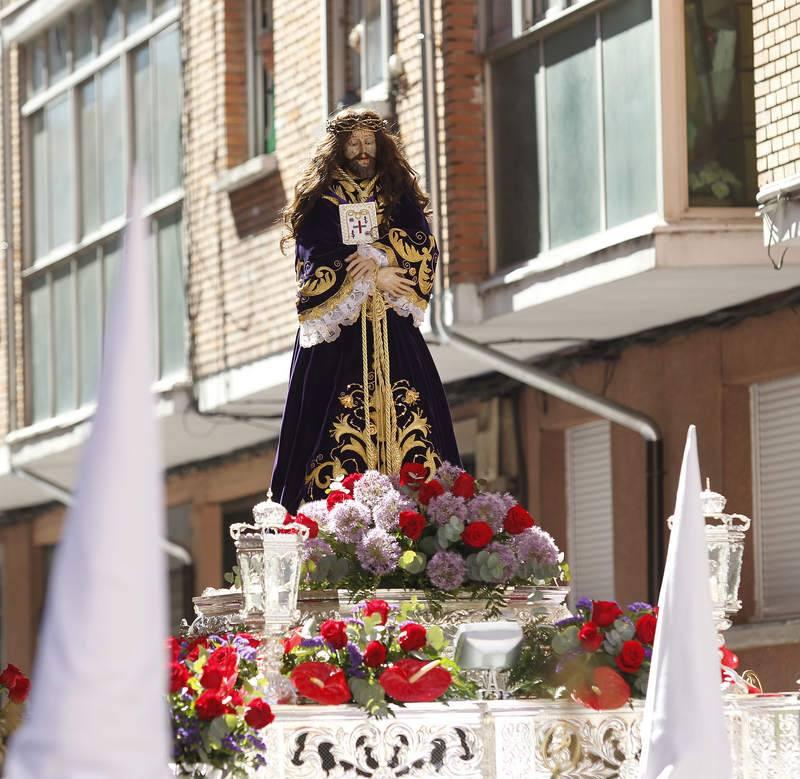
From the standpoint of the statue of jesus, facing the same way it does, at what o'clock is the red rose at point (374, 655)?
The red rose is roughly at 12 o'clock from the statue of jesus.

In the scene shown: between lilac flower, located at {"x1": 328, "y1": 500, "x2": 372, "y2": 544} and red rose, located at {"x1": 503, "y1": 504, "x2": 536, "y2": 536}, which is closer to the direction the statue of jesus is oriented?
the lilac flower

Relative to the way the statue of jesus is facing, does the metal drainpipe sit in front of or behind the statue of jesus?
behind

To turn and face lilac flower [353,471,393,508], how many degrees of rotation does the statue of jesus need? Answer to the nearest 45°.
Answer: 0° — it already faces it

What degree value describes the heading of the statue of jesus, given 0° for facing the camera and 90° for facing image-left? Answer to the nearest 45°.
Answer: approximately 0°
